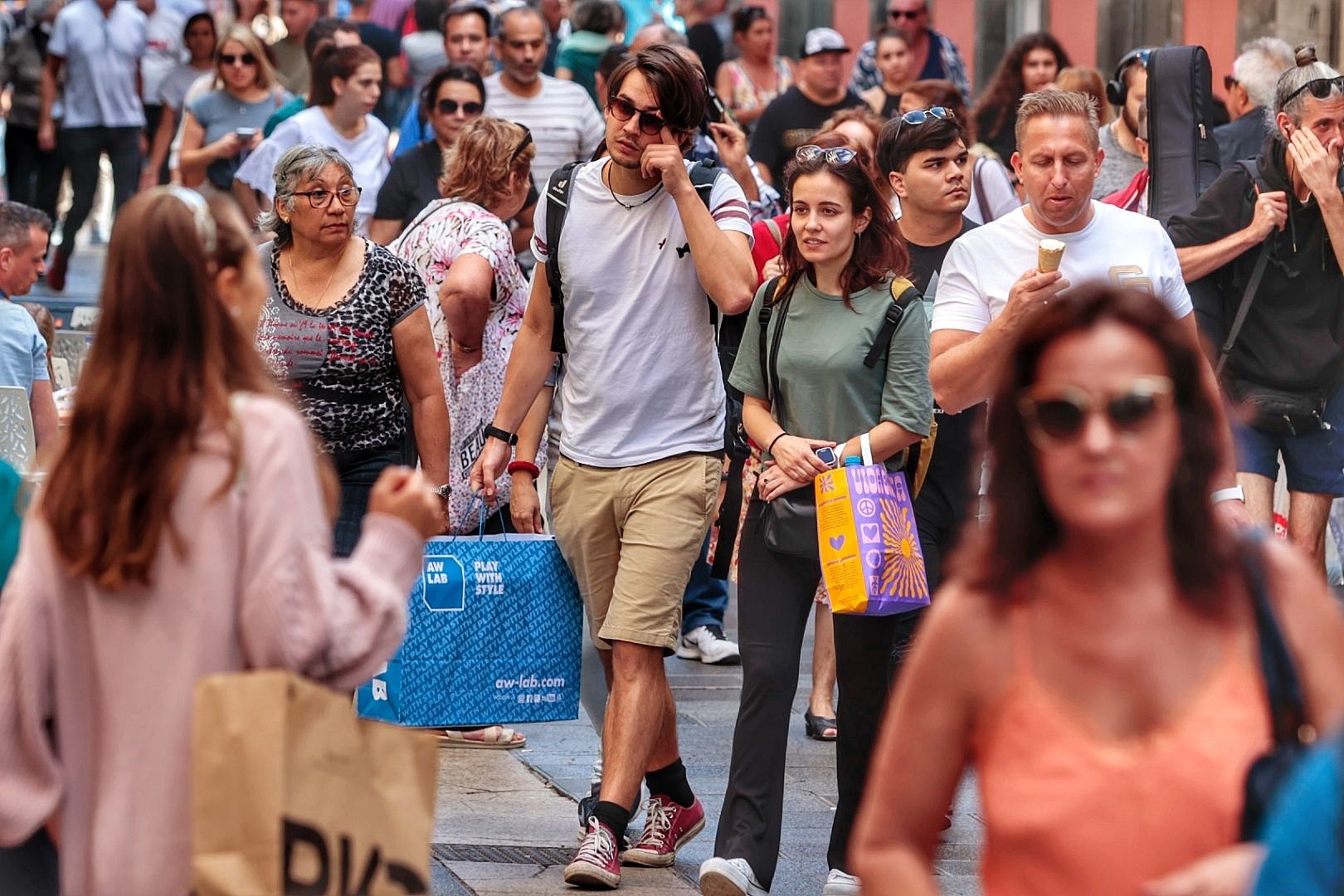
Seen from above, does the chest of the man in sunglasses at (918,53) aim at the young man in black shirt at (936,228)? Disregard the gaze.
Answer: yes

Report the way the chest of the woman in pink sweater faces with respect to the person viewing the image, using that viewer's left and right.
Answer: facing away from the viewer and to the right of the viewer

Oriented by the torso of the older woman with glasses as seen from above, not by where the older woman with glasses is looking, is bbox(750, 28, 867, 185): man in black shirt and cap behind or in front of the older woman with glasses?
behind

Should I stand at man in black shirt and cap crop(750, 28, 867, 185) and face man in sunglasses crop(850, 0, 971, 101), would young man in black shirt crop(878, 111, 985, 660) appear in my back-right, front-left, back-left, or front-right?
back-right

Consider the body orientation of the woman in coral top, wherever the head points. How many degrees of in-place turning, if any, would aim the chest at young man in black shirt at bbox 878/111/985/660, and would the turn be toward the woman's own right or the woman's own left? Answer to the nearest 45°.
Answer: approximately 180°

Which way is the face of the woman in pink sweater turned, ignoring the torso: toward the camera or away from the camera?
away from the camera

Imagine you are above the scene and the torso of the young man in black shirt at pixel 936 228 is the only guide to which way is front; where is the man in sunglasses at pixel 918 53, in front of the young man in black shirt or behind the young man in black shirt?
behind

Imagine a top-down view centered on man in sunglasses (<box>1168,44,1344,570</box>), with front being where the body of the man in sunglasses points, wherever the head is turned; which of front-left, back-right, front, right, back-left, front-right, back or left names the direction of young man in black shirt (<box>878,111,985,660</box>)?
right

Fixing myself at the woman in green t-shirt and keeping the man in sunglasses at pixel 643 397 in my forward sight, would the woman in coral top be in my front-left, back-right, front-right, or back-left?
back-left

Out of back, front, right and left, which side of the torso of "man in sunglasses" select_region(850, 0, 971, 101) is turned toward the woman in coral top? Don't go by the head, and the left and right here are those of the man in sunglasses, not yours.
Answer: front

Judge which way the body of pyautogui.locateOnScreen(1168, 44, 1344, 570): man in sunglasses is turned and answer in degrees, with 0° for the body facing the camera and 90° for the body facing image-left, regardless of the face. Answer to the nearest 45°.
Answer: approximately 315°
